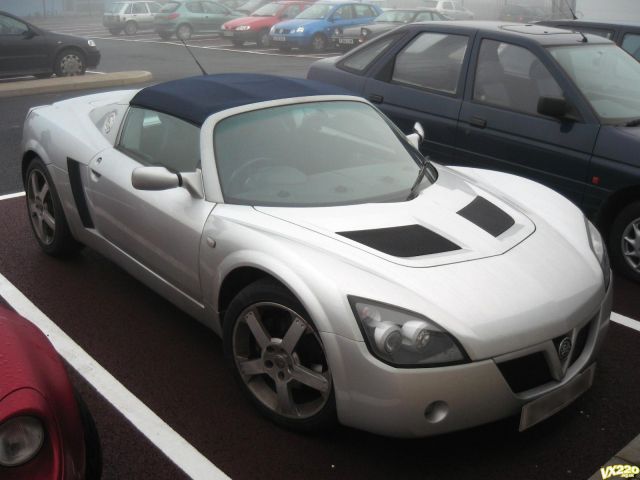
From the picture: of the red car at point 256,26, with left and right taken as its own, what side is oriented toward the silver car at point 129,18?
right

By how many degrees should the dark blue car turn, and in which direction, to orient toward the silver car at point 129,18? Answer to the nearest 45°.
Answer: approximately 180°

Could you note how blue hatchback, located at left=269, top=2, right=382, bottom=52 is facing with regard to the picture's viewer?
facing the viewer and to the left of the viewer

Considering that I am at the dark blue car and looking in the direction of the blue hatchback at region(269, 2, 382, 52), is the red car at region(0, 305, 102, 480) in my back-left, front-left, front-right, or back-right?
back-left

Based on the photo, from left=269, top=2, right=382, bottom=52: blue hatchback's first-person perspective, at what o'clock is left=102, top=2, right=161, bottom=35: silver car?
The silver car is roughly at 3 o'clock from the blue hatchback.

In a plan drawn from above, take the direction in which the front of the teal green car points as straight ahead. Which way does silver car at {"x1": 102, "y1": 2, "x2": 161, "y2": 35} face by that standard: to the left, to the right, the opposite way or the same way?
the same way

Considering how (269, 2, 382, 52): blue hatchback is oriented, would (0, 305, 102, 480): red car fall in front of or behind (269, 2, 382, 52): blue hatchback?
in front

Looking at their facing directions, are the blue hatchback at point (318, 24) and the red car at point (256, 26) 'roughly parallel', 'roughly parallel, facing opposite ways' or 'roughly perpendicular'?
roughly parallel

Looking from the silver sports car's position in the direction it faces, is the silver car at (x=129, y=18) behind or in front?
behind

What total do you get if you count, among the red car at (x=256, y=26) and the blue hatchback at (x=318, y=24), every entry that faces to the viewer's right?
0

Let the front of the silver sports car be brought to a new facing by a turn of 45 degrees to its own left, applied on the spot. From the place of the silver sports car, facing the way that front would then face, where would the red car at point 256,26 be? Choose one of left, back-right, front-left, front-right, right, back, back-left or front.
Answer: left

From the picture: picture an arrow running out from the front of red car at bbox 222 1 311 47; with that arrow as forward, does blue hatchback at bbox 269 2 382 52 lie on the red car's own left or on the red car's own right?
on the red car's own left
